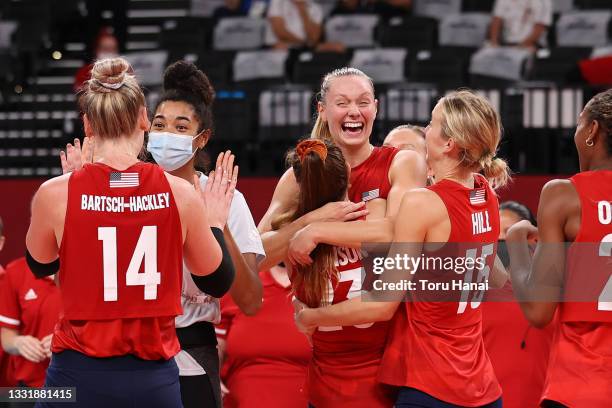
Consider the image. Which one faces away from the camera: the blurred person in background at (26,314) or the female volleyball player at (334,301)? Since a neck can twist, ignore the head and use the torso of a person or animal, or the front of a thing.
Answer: the female volleyball player

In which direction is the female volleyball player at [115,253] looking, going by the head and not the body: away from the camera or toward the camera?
away from the camera

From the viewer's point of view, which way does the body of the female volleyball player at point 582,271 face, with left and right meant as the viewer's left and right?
facing away from the viewer and to the left of the viewer

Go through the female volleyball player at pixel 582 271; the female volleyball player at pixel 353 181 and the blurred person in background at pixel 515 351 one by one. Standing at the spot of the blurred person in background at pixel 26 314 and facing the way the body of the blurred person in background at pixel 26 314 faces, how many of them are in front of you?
3

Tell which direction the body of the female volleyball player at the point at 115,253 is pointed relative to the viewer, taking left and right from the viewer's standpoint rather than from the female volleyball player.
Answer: facing away from the viewer

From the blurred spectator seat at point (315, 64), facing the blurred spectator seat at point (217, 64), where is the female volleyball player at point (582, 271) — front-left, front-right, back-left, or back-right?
back-left

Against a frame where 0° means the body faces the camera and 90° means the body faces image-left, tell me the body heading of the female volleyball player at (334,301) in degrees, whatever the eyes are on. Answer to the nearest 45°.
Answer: approximately 180°

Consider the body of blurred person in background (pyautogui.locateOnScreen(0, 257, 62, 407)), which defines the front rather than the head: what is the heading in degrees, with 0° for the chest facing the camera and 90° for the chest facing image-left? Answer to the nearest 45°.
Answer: approximately 315°

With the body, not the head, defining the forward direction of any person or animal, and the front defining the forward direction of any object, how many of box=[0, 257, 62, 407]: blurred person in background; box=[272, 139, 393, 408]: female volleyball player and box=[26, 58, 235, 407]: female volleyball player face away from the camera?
2

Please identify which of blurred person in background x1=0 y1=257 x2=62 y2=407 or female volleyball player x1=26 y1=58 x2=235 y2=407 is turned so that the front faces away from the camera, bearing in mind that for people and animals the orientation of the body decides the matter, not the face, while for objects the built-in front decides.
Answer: the female volleyball player

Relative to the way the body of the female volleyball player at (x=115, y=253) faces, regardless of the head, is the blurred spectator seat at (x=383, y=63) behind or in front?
in front

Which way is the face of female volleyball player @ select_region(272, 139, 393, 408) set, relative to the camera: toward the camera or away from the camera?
away from the camera

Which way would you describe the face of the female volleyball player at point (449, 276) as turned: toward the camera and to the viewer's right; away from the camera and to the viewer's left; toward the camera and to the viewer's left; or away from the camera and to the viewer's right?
away from the camera and to the viewer's left

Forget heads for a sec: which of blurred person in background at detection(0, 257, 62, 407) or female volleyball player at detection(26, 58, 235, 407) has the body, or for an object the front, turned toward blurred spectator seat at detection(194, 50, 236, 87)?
the female volleyball player

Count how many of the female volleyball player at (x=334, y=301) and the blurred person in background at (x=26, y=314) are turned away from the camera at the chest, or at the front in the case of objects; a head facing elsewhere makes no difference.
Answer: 1
